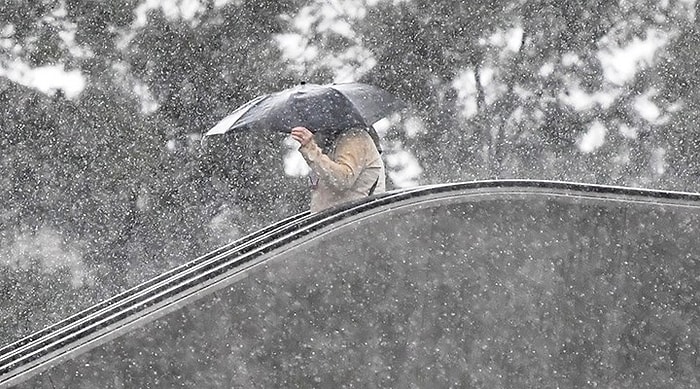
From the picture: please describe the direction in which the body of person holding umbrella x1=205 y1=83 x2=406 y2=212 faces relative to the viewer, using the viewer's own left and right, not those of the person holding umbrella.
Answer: facing to the left of the viewer
